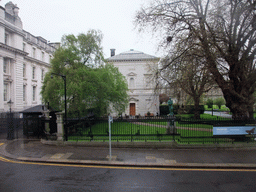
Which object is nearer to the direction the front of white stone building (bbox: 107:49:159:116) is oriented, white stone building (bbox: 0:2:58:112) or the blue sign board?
the blue sign board

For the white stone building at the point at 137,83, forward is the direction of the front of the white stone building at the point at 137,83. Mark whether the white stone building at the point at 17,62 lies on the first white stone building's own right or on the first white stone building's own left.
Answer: on the first white stone building's own right

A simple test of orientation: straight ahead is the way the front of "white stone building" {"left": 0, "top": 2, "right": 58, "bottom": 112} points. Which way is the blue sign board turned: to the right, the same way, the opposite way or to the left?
to the right

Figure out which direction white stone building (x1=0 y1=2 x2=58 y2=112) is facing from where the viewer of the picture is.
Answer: facing the viewer and to the right of the viewer

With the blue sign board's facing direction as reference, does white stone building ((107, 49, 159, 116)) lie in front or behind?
behind

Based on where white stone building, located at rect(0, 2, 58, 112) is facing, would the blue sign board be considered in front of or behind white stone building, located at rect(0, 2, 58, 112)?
in front

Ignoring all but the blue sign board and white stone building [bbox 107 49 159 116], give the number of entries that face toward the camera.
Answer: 2

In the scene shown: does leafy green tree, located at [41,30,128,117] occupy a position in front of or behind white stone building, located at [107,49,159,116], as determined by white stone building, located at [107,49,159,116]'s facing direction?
in front

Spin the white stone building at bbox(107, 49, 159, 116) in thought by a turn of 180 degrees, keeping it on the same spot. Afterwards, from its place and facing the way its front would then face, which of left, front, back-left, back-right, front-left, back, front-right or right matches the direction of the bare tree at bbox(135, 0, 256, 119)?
back

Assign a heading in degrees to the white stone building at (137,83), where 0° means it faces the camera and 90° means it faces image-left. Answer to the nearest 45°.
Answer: approximately 0°

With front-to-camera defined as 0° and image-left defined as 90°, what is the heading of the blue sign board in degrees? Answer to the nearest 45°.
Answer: approximately 0°
